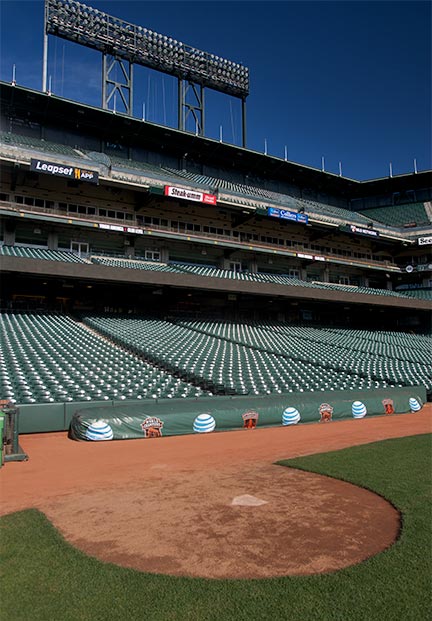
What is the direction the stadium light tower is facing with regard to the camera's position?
facing the viewer and to the right of the viewer
